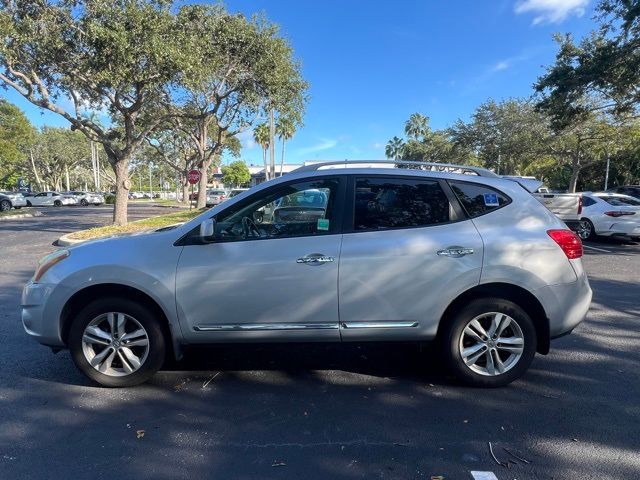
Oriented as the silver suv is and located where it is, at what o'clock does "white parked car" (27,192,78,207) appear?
The white parked car is roughly at 2 o'clock from the silver suv.

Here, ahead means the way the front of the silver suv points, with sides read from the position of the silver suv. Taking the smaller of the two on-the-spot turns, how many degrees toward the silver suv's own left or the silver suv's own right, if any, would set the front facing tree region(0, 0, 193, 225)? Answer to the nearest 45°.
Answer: approximately 45° to the silver suv's own right

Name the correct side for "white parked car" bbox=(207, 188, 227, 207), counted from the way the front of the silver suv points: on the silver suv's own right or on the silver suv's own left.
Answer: on the silver suv's own right

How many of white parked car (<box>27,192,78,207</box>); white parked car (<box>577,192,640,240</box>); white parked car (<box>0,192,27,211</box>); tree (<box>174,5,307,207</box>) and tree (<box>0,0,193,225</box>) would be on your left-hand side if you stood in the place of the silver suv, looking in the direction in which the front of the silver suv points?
0

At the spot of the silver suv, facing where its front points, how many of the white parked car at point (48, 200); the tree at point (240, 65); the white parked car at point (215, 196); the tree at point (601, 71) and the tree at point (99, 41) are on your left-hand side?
0

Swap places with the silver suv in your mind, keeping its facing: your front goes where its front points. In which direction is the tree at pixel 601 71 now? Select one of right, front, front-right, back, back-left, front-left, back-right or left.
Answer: back-right

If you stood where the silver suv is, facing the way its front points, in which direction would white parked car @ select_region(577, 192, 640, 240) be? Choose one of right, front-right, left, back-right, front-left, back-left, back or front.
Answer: back-right

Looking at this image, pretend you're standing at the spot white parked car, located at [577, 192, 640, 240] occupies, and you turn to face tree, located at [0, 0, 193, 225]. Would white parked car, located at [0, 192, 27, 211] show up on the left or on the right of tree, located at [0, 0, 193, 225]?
right

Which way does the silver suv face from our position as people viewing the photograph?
facing to the left of the viewer

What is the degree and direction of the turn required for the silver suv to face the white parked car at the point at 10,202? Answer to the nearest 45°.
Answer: approximately 45° to its right

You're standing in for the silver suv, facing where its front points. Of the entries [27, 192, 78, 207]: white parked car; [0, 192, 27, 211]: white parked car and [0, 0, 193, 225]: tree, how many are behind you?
0

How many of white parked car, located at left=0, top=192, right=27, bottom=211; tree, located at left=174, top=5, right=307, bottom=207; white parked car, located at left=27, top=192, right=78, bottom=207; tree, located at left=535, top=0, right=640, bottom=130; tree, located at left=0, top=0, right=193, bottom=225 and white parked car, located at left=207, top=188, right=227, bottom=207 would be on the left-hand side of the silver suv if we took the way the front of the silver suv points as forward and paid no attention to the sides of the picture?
0

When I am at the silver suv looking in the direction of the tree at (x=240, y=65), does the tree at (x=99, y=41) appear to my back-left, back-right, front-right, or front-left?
front-left
